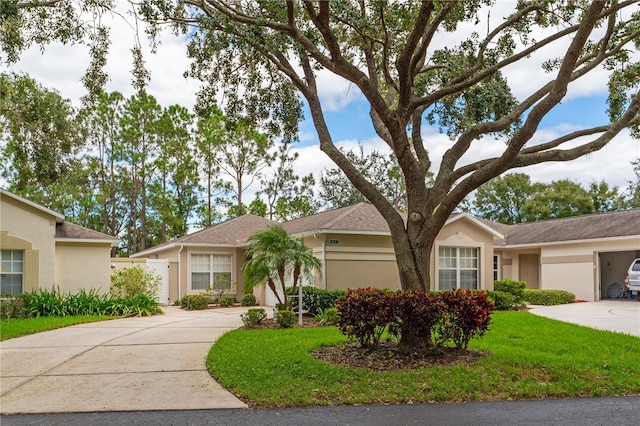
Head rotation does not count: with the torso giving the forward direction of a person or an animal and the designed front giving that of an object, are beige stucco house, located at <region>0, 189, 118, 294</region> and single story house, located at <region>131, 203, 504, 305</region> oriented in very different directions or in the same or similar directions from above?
same or similar directions

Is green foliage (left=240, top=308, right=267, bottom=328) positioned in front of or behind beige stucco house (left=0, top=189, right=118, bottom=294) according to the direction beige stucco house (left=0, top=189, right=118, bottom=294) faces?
in front

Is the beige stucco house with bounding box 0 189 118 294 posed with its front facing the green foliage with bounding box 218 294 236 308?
no

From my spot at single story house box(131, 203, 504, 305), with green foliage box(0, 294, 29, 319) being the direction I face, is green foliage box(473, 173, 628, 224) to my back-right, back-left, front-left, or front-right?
back-right

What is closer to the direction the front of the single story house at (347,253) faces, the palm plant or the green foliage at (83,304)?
the palm plant

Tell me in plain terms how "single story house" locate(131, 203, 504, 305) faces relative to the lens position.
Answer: facing the viewer

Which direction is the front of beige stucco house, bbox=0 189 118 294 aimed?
toward the camera

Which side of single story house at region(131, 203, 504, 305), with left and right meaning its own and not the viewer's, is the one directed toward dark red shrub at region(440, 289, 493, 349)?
front

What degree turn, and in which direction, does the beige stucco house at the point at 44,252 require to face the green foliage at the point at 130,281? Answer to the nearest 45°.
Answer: approximately 135° to its left

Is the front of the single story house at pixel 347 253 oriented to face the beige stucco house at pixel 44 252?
no

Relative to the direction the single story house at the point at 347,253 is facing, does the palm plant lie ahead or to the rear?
ahead

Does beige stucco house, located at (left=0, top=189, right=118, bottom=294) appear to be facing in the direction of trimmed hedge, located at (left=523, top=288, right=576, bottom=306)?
no
